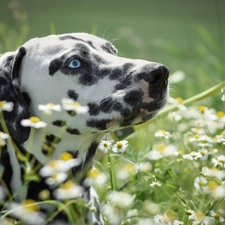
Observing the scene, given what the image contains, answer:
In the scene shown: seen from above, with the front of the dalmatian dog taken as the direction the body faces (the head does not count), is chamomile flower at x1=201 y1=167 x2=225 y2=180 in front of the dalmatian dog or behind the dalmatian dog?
in front

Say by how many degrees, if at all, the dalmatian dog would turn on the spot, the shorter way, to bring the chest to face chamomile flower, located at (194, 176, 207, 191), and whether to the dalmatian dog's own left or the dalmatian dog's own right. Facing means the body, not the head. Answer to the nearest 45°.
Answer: approximately 45° to the dalmatian dog's own right

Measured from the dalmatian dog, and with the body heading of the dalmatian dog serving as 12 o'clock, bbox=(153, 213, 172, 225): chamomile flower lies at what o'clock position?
The chamomile flower is roughly at 2 o'clock from the dalmatian dog.

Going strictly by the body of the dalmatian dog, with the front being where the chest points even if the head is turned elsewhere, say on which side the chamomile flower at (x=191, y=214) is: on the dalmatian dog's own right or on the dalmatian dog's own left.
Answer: on the dalmatian dog's own right

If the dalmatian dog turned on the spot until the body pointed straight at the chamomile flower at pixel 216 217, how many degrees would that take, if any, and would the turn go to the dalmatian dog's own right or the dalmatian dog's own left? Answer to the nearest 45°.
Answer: approximately 45° to the dalmatian dog's own right

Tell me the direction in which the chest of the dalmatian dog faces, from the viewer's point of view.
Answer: to the viewer's right
